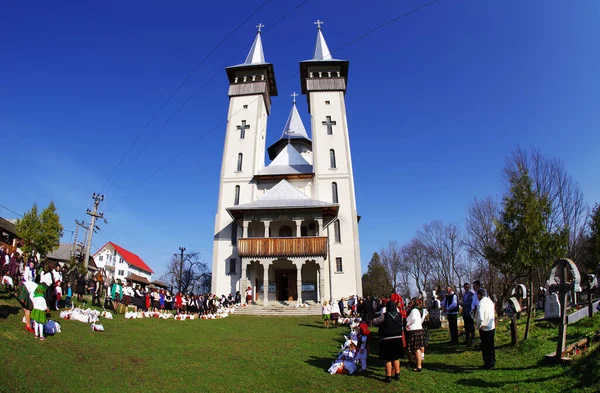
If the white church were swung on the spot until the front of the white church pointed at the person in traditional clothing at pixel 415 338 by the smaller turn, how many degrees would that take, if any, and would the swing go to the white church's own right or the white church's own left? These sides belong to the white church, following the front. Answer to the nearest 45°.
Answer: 0° — it already faces them

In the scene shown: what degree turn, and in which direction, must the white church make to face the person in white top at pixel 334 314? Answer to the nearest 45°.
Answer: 0° — it already faces them

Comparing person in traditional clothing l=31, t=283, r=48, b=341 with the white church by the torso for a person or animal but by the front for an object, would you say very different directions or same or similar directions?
very different directions

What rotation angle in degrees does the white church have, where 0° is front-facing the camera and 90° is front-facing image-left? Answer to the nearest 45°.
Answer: approximately 0°

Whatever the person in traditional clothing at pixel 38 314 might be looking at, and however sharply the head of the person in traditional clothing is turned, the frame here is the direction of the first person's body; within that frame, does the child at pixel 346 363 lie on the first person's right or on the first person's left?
on the first person's right

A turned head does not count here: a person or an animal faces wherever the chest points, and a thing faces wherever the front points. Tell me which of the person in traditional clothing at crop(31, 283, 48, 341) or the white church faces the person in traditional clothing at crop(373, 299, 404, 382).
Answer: the white church

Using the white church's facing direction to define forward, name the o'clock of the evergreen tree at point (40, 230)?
The evergreen tree is roughly at 3 o'clock from the white church.
